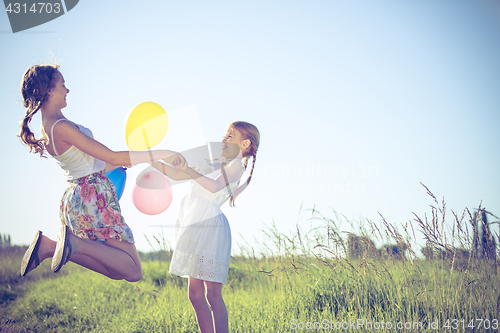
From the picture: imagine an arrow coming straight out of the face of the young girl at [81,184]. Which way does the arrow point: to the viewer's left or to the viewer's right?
to the viewer's right

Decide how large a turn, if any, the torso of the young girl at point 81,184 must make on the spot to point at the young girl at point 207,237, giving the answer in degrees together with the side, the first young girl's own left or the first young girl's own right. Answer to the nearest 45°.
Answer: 0° — they already face them

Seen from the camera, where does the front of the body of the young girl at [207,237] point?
to the viewer's left

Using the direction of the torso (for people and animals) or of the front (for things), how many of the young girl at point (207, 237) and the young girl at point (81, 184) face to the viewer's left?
1

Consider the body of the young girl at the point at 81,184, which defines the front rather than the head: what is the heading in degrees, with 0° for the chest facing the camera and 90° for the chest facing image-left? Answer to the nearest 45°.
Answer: approximately 270°

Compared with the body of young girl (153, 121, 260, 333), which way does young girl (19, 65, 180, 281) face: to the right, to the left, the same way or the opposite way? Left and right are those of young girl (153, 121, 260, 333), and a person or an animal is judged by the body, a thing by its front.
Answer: the opposite way
